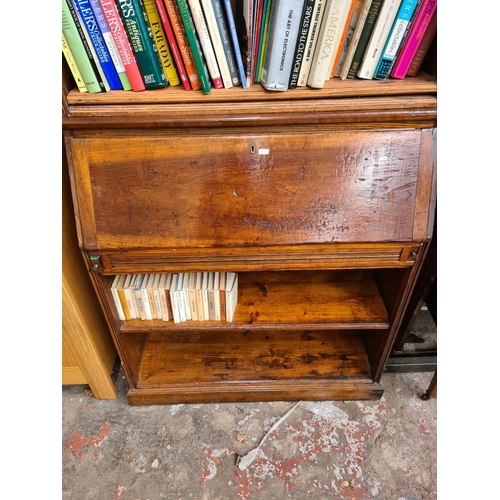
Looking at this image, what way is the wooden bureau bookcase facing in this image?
toward the camera
